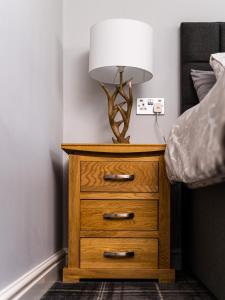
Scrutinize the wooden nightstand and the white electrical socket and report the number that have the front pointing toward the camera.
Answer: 2

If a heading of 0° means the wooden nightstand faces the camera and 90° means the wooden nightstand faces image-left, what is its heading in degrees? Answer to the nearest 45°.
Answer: approximately 0°
